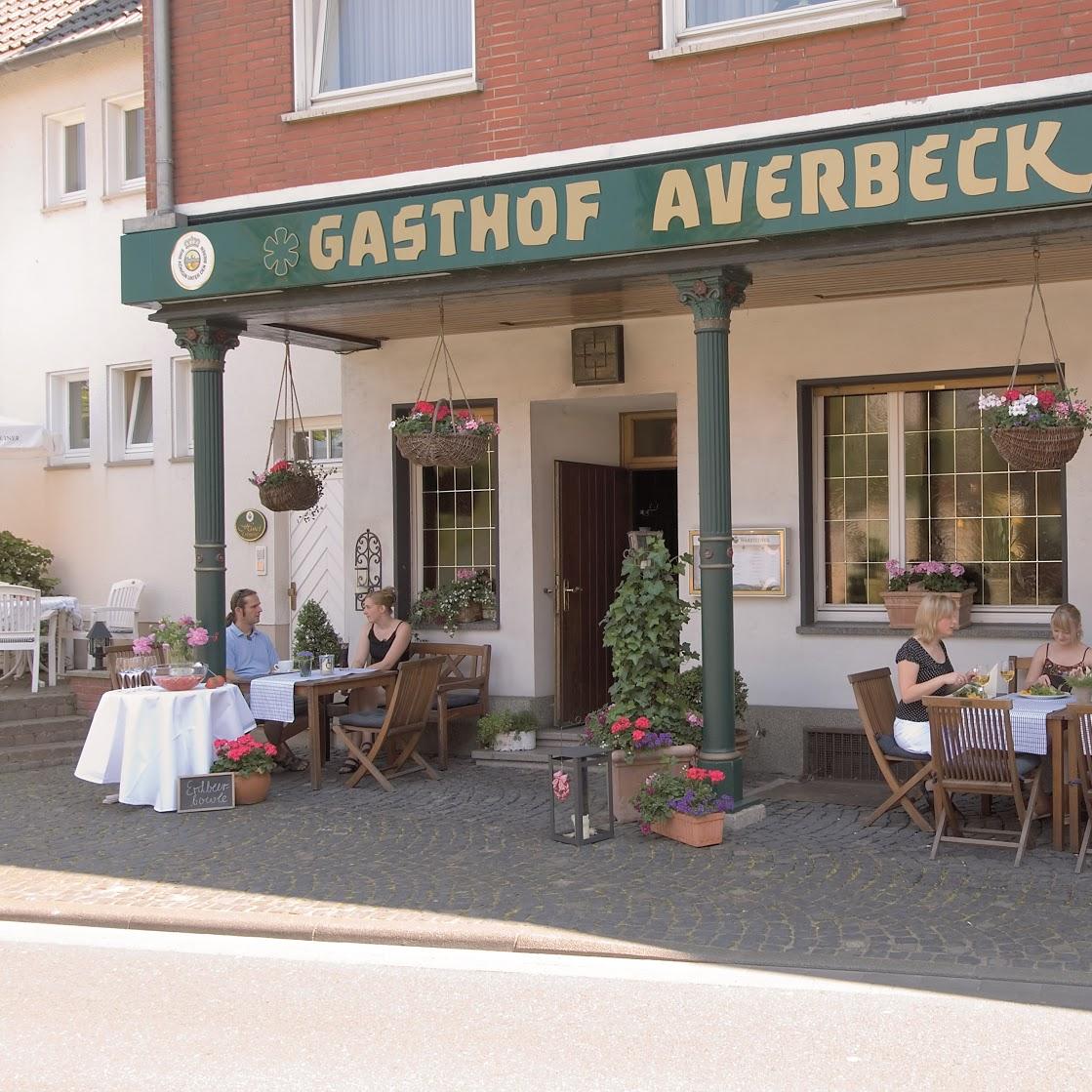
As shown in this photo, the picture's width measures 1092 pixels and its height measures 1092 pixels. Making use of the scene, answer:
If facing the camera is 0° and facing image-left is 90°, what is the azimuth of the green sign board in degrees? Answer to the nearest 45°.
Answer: approximately 45°

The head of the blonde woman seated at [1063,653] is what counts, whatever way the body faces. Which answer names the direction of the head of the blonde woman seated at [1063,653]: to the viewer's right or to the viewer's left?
to the viewer's left

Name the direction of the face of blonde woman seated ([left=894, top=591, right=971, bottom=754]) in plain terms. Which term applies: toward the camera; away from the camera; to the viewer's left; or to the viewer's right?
to the viewer's right

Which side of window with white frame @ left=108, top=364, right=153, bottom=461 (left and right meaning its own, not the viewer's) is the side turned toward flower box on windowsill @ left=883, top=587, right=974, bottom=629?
left

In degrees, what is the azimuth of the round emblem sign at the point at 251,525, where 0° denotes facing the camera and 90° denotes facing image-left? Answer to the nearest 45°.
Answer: approximately 45°

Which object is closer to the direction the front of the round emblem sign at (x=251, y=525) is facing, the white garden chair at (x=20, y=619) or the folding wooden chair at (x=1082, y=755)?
the white garden chair

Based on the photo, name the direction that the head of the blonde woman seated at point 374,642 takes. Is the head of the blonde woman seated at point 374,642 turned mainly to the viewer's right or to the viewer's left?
to the viewer's left

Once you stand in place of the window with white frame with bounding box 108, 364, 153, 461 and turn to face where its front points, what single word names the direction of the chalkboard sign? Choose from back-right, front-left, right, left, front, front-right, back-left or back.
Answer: front-left

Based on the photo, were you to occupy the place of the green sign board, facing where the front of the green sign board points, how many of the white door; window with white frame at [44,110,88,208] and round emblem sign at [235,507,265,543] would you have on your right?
3

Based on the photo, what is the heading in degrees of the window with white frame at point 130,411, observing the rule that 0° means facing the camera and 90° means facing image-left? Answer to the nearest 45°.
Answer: approximately 45°

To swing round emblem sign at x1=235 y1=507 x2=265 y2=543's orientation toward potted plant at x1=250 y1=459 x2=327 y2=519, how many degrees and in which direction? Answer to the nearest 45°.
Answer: approximately 45° to its left

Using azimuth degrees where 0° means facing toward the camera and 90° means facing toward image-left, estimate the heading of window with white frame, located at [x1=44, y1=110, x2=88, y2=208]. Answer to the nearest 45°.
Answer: approximately 45°
